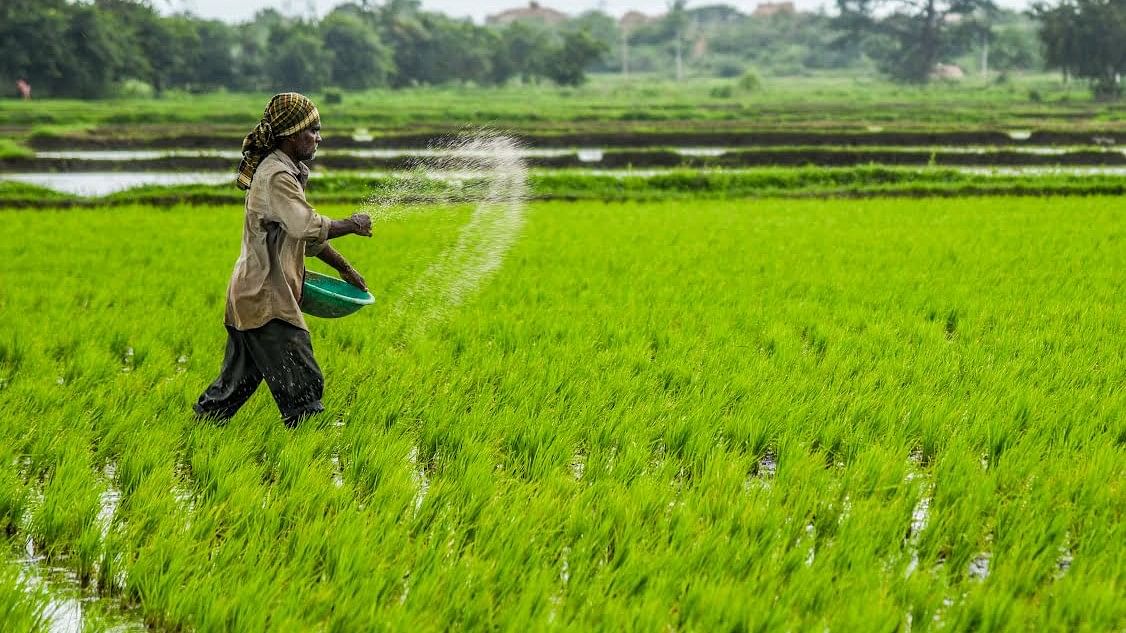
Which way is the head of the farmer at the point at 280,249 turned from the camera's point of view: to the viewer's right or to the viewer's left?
to the viewer's right

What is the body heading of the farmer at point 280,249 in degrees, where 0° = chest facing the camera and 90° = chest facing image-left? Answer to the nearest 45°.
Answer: approximately 270°

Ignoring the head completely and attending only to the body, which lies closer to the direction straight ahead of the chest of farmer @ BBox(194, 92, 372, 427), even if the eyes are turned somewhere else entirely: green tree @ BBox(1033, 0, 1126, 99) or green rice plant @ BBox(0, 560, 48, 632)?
the green tree

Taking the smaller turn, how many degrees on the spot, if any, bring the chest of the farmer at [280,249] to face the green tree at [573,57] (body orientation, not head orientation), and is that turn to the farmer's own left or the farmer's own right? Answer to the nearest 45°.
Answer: approximately 90° to the farmer's own left

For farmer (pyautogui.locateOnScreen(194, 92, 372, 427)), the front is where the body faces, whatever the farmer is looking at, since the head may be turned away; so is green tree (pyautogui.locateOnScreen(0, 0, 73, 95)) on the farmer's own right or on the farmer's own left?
on the farmer's own left

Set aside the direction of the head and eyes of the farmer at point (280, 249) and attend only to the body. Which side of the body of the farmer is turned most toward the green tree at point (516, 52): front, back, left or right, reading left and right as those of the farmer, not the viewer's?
left

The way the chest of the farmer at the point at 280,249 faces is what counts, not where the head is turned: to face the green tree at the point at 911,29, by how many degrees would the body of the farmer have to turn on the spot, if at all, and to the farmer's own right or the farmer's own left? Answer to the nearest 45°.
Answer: approximately 45° to the farmer's own left
